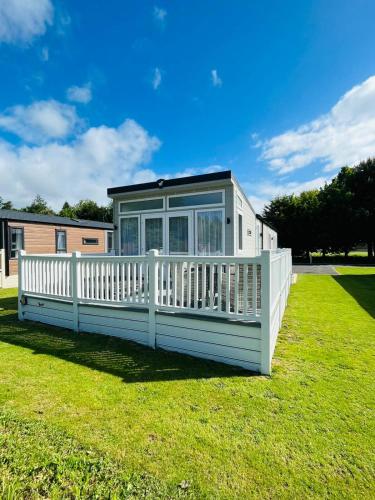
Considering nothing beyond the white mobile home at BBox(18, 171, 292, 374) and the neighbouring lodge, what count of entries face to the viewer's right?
0

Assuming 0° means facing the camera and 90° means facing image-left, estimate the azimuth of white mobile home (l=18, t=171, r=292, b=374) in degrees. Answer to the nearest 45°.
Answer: approximately 45°

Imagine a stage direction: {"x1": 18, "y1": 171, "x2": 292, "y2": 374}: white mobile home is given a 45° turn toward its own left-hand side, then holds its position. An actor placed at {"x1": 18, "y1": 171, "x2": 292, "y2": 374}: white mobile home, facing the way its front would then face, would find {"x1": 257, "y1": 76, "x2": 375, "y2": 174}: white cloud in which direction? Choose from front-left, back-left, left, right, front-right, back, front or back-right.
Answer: back-left

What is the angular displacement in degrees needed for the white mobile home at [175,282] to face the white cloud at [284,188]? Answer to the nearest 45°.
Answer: approximately 180°

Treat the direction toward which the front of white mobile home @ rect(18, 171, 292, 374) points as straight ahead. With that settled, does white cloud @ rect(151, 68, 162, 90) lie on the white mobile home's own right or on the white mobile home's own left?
on the white mobile home's own right

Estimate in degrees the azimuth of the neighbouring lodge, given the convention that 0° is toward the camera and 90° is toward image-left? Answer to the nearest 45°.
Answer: approximately 45°

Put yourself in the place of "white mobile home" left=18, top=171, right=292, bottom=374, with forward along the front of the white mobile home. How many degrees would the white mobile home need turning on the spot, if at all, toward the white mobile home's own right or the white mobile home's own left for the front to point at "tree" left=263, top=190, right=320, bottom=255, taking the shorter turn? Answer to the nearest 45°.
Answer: approximately 180°

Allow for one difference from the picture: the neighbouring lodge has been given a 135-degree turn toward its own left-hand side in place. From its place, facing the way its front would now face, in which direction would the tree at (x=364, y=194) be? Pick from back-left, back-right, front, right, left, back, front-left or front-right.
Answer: front

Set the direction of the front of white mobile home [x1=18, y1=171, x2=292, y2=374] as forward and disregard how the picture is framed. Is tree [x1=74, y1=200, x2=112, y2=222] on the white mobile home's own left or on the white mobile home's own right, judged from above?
on the white mobile home's own right

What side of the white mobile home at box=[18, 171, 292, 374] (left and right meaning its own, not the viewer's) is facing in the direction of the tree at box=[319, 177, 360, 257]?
back

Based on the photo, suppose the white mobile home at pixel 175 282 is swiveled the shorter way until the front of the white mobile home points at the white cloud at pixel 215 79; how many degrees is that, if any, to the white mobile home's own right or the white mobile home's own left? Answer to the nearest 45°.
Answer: approximately 135° to the white mobile home's own right
